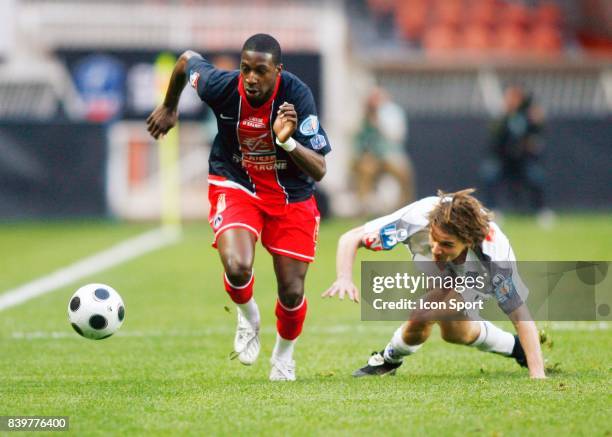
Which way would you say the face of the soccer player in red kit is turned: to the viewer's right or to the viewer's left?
to the viewer's left

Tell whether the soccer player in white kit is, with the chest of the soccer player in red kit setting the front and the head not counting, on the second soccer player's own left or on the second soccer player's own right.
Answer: on the second soccer player's own left

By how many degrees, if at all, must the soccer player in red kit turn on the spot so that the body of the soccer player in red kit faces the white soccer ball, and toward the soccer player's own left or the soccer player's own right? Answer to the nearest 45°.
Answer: approximately 90° to the soccer player's own right

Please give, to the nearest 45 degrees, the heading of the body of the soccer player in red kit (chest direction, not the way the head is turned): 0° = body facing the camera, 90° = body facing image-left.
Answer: approximately 0°
